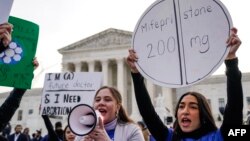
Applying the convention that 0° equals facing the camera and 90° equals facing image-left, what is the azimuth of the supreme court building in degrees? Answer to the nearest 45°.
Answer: approximately 45°

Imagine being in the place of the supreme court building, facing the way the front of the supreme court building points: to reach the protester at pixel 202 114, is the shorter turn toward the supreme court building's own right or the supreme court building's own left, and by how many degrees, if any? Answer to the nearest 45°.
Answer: approximately 45° to the supreme court building's own left

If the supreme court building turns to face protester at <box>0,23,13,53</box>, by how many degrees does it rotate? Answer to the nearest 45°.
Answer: approximately 45° to its left

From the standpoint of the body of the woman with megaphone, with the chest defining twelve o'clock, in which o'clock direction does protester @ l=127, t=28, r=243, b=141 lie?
The protester is roughly at 9 o'clock from the woman with megaphone.

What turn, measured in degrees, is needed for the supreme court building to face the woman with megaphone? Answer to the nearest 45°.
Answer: approximately 45° to its left

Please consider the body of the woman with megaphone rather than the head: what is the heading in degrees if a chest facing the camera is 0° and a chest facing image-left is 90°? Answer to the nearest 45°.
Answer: approximately 45°
